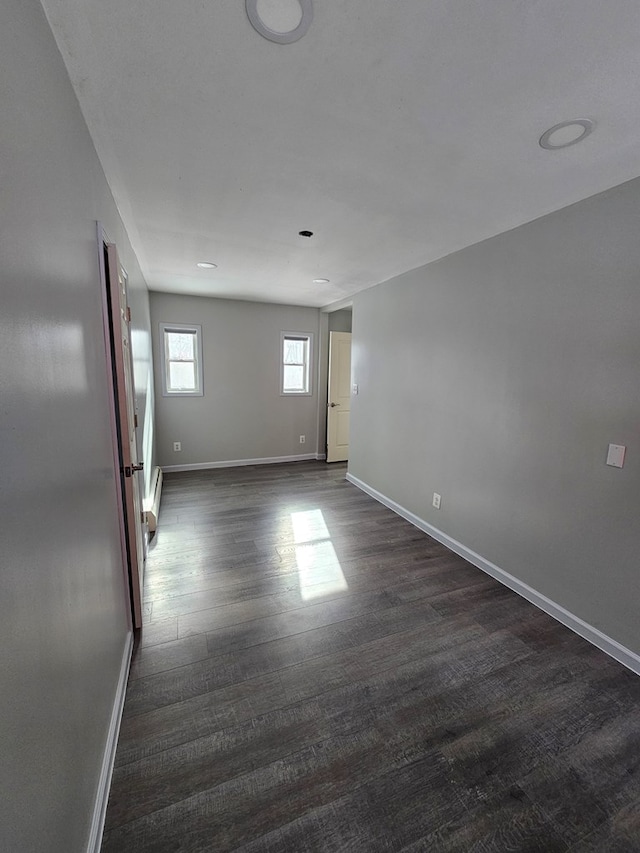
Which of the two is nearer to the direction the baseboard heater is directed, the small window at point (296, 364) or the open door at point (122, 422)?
the small window

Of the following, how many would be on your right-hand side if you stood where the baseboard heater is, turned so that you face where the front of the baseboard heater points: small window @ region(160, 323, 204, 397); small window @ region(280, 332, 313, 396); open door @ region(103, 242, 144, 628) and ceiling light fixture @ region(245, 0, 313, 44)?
2

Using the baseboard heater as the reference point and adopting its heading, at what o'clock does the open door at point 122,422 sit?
The open door is roughly at 3 o'clock from the baseboard heater.

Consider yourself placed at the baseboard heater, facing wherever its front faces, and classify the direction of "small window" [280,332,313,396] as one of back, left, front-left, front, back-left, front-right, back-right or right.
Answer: front-left

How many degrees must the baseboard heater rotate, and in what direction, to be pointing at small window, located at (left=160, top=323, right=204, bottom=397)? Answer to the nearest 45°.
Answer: approximately 90° to its left

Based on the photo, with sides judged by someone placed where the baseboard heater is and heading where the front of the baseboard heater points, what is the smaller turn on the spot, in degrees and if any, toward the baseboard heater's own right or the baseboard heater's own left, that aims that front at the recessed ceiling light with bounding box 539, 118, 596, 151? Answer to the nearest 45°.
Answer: approximately 45° to the baseboard heater's own right

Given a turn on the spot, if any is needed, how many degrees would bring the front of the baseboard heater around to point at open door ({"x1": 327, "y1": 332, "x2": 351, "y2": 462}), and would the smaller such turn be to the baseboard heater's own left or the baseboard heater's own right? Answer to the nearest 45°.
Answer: approximately 45° to the baseboard heater's own left

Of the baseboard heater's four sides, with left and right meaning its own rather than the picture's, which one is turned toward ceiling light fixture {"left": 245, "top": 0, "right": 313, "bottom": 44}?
right

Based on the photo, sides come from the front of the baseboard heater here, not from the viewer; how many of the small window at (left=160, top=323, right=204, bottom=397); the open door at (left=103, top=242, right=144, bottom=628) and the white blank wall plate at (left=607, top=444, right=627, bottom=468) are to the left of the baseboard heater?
1

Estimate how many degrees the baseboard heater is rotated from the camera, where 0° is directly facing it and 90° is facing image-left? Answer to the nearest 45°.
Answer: approximately 270°

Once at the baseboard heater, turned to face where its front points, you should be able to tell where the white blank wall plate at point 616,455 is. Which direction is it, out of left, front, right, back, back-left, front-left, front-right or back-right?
front-right

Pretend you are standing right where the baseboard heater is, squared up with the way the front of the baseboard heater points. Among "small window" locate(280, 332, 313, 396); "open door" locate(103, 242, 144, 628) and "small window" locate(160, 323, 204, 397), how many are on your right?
1
